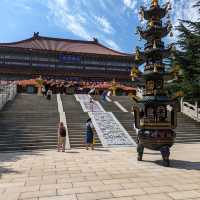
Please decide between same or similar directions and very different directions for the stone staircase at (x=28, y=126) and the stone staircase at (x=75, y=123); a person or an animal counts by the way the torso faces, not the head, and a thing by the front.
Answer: same or similar directions

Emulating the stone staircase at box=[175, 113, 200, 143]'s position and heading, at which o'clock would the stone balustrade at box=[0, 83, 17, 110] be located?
The stone balustrade is roughly at 3 o'clock from the stone staircase.

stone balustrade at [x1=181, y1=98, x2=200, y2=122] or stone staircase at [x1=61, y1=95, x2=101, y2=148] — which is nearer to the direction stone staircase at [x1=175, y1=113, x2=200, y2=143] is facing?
the stone staircase

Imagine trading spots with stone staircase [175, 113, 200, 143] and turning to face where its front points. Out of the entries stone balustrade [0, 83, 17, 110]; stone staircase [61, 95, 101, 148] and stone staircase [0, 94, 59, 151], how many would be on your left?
0

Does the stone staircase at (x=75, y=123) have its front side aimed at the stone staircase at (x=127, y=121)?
no

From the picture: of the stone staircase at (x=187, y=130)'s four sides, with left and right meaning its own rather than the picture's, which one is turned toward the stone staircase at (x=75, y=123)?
right

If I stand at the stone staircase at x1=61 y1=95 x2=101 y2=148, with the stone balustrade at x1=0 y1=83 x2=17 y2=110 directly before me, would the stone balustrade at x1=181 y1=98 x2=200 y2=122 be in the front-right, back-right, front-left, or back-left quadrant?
back-right

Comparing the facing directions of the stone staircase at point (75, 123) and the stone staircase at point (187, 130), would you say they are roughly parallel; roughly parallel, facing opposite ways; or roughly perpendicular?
roughly parallel

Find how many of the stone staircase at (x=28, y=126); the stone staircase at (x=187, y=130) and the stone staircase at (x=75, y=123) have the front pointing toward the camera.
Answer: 3

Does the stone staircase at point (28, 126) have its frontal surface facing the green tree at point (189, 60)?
no

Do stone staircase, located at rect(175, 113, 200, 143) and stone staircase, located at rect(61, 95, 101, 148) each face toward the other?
no

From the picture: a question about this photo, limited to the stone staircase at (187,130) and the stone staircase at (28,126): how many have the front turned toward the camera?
2

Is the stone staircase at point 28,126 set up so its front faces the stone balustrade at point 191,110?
no

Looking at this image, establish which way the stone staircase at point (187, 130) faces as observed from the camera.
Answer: facing the viewer

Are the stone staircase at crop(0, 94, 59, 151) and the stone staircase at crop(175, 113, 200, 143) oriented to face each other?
no

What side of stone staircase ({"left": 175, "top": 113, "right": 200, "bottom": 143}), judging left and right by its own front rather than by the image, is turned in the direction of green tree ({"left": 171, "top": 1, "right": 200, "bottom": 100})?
back

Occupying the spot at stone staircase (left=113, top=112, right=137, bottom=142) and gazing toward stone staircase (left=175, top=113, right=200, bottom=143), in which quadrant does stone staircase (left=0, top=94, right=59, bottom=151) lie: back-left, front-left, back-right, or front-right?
back-right

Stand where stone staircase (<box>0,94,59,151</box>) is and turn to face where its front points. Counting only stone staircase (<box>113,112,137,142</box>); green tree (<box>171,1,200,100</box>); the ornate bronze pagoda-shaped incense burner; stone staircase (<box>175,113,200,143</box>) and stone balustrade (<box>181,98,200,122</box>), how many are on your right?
0

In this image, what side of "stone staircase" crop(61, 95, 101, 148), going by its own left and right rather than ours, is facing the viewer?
front

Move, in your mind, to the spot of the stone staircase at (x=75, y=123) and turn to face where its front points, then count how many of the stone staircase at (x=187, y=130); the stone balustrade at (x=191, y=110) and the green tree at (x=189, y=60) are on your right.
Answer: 0
